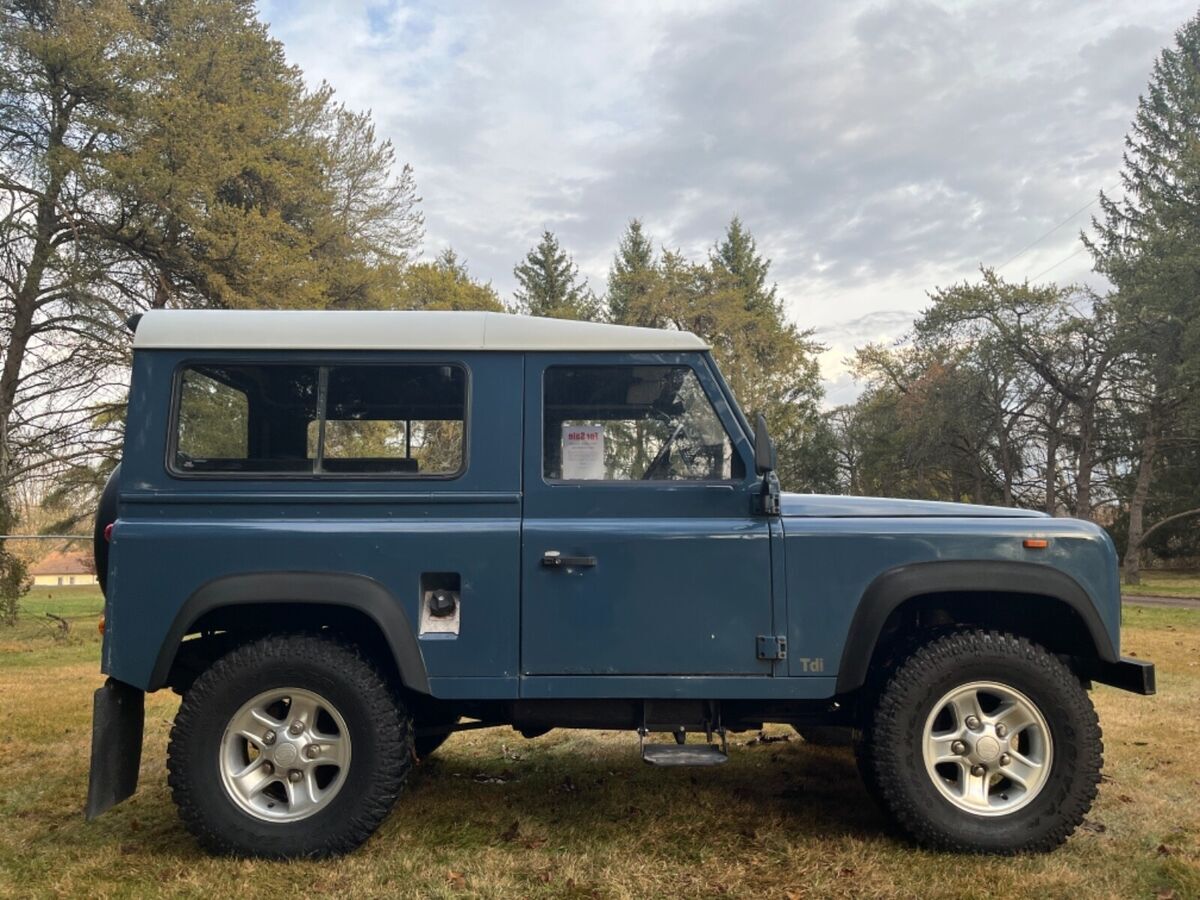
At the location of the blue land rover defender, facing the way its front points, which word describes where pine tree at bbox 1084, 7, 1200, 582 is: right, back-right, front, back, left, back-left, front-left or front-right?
front-left

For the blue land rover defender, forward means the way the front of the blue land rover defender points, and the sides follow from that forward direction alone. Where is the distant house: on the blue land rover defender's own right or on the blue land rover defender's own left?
on the blue land rover defender's own left

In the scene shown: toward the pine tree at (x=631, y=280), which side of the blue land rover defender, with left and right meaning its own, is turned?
left

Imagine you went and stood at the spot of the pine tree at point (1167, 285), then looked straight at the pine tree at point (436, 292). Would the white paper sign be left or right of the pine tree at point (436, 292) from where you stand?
left

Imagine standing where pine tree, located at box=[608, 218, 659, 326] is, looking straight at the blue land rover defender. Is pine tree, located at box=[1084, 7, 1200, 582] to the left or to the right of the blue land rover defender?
left

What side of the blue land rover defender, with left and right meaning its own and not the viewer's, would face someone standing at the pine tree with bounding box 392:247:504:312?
left

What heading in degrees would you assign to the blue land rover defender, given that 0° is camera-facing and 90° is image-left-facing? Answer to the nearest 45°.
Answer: approximately 270°
